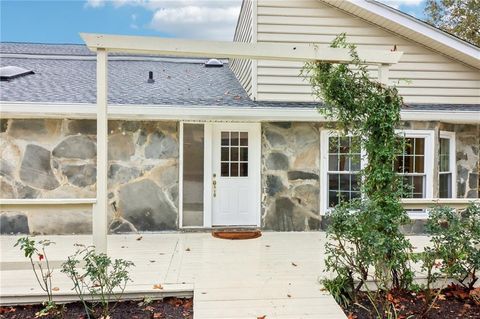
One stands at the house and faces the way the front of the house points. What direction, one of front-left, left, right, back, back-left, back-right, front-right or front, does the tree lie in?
back-left

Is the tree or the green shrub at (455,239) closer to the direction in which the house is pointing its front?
the green shrub

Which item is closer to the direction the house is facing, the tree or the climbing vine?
the climbing vine

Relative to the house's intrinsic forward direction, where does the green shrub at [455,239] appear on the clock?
The green shrub is roughly at 11 o'clock from the house.

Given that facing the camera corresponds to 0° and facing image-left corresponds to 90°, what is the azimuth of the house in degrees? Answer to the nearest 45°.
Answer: approximately 0°

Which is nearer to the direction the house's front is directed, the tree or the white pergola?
the white pergola
